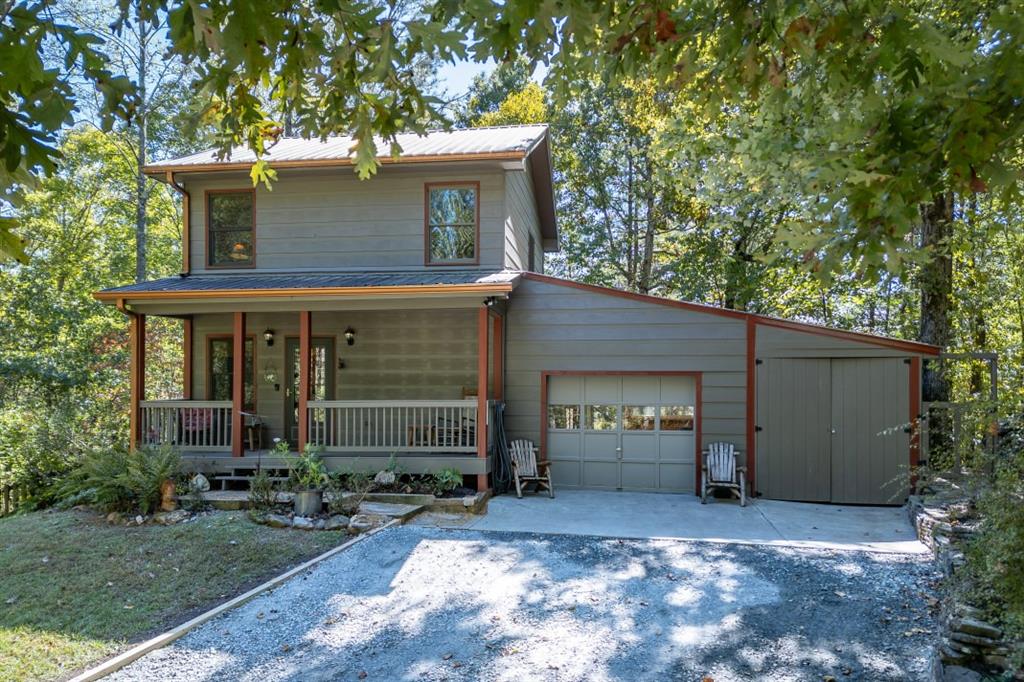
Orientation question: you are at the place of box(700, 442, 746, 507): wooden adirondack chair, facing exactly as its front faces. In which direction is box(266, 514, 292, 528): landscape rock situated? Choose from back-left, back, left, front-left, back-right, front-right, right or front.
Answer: front-right

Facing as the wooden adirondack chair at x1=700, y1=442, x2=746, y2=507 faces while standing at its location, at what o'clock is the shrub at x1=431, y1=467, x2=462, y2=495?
The shrub is roughly at 2 o'clock from the wooden adirondack chair.

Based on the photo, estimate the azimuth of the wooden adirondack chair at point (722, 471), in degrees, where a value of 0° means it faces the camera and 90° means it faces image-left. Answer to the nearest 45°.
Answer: approximately 0°

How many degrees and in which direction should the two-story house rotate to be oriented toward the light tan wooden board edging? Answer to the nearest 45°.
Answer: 0° — it already faces it

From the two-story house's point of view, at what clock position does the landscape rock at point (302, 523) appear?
The landscape rock is roughly at 1 o'clock from the two-story house.

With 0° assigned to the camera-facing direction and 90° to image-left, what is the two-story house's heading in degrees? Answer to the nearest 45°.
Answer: approximately 0°

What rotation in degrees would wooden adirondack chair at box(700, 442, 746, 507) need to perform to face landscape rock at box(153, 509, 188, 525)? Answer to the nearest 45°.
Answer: approximately 45° to its right

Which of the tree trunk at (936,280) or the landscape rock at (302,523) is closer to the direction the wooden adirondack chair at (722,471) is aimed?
the landscape rock

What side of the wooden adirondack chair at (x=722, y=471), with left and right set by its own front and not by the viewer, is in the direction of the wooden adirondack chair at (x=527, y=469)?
right
